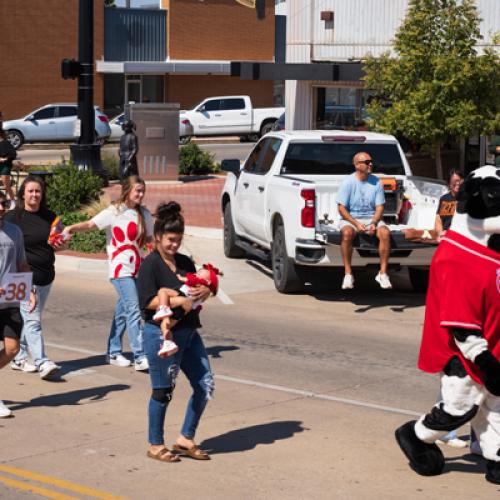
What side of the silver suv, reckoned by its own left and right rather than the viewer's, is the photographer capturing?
left

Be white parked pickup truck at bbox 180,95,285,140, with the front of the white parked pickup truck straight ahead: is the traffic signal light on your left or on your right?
on your left

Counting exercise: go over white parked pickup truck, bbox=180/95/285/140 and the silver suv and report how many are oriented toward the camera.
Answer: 0

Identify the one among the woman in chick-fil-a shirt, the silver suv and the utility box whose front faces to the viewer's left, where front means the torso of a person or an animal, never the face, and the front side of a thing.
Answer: the silver suv

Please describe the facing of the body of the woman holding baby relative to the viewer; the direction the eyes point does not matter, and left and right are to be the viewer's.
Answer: facing the viewer and to the right of the viewer

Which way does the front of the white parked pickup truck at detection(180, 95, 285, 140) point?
to the viewer's left

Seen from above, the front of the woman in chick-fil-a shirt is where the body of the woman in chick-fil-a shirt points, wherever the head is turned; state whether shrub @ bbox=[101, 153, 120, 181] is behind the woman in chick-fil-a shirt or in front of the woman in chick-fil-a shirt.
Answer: behind

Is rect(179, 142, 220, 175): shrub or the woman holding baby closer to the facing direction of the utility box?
the woman holding baby

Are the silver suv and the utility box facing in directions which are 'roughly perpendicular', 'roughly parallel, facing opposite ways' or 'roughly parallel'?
roughly perpendicular

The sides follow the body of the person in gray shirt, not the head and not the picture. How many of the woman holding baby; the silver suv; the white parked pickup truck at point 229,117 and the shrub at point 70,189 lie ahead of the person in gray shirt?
1
